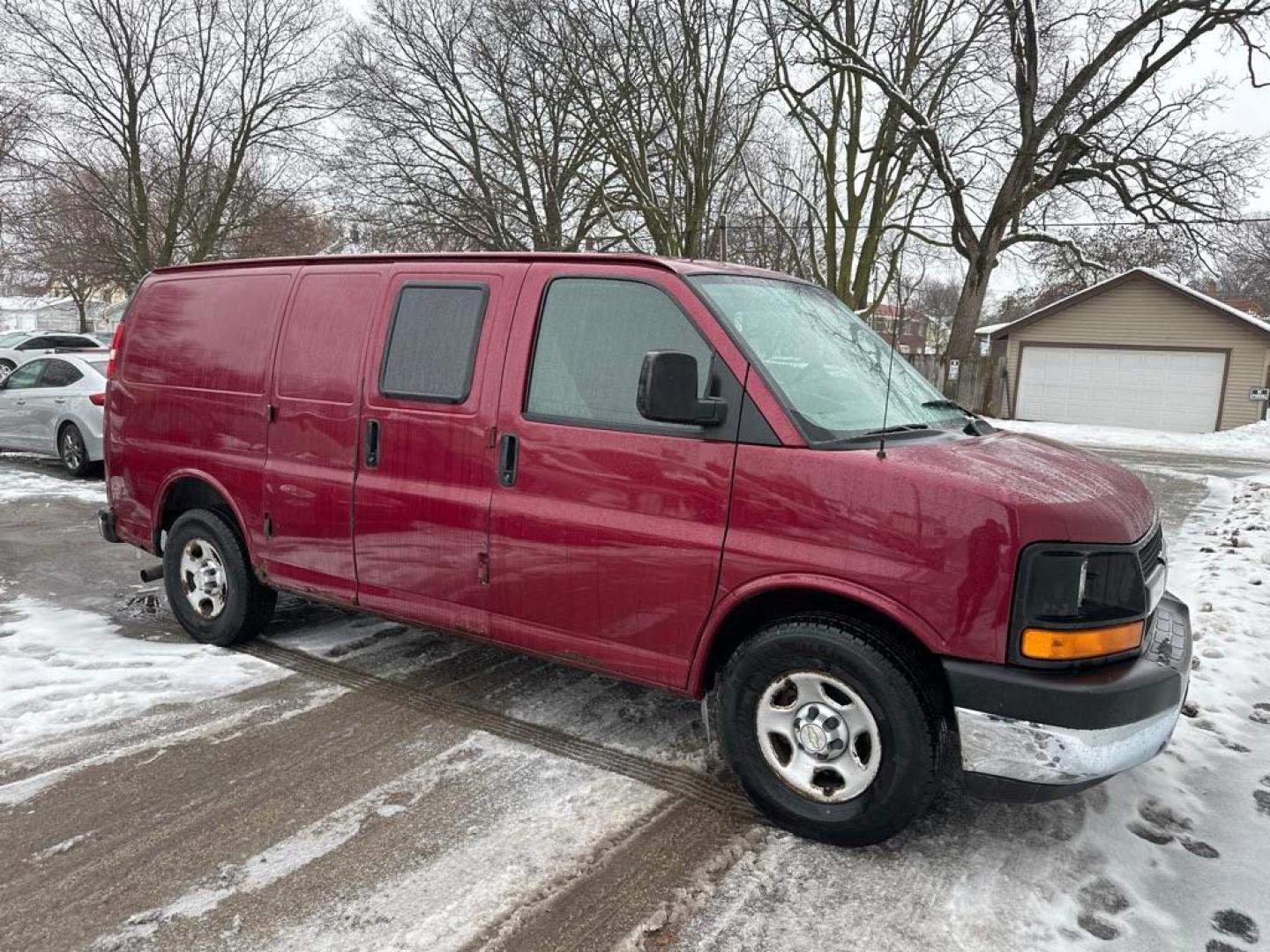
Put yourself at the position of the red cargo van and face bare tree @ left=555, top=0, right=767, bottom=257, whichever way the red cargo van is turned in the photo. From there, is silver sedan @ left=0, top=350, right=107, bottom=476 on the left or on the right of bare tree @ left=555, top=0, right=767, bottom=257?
left

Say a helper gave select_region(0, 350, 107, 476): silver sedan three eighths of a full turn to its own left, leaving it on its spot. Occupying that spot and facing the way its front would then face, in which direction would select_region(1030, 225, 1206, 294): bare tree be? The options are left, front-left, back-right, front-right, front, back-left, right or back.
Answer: left

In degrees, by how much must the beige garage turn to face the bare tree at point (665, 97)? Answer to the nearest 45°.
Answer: approximately 45° to its right

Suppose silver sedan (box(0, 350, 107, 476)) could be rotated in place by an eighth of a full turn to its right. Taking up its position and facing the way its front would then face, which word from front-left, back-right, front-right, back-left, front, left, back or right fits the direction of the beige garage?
right

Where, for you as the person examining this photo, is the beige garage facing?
facing the viewer

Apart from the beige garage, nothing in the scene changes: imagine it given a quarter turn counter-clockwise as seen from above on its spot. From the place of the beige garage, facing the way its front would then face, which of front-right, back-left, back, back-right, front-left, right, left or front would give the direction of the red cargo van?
right

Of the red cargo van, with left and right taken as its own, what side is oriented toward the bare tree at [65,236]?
back

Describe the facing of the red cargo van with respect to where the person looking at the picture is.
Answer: facing the viewer and to the right of the viewer

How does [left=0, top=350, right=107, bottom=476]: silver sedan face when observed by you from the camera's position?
facing away from the viewer and to the left of the viewer

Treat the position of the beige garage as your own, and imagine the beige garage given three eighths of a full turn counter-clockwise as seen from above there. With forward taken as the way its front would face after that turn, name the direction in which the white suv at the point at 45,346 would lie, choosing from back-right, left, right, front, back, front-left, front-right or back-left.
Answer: back
